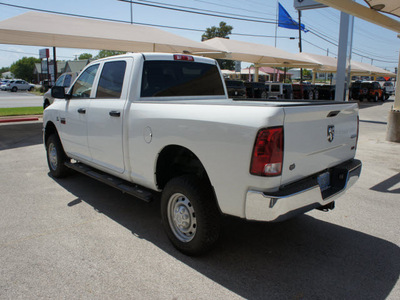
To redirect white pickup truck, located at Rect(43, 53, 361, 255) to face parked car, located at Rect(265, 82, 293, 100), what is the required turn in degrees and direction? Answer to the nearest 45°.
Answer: approximately 45° to its right

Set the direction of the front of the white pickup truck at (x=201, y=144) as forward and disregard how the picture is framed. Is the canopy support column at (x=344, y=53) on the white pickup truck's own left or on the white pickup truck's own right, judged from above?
on the white pickup truck's own right

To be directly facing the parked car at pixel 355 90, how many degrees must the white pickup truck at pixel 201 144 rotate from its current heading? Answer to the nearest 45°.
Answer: approximately 90° to its right

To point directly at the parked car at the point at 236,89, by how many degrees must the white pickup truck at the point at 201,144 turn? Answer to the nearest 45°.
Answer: approximately 45° to its right

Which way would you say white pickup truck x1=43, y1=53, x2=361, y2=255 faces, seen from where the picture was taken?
facing away from the viewer and to the left of the viewer

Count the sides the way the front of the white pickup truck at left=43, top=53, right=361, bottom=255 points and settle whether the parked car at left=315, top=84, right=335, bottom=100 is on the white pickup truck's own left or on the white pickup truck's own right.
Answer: on the white pickup truck's own right

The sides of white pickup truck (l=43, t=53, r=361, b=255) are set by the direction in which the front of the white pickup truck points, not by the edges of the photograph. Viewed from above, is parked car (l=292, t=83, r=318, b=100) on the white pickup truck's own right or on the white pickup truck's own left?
on the white pickup truck's own right

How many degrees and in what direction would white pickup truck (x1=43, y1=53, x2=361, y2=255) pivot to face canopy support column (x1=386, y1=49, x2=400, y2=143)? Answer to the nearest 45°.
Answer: approximately 90° to its right
